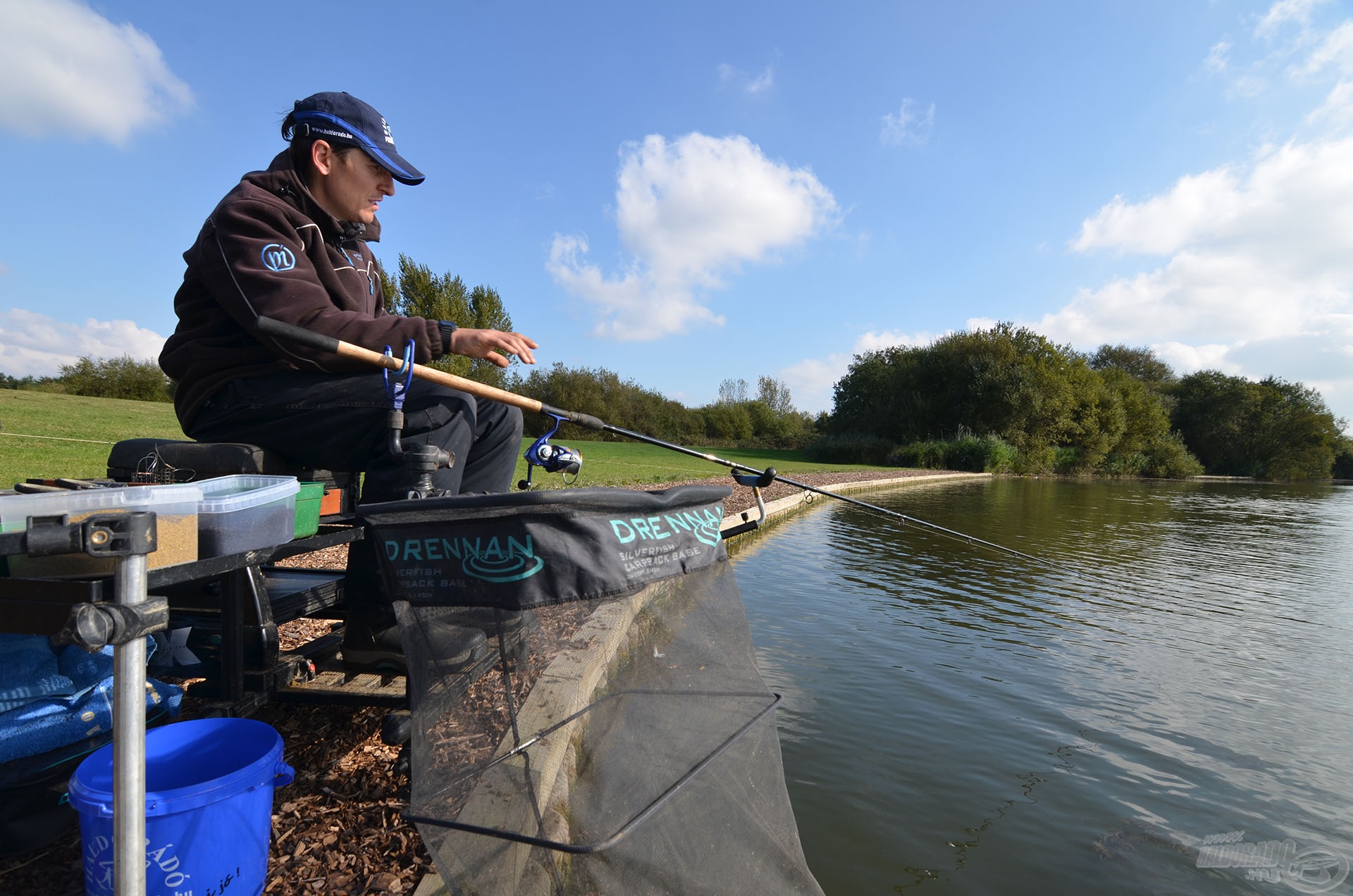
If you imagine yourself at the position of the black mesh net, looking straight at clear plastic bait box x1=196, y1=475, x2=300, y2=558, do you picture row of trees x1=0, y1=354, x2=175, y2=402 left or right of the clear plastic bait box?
right

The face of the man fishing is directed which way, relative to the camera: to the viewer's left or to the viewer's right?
to the viewer's right

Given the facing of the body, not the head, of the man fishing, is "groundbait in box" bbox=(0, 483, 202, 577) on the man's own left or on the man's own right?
on the man's own right

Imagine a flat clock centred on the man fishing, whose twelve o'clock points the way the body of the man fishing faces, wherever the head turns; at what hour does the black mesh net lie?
The black mesh net is roughly at 2 o'clock from the man fishing.

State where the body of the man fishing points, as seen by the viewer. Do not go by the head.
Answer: to the viewer's right
